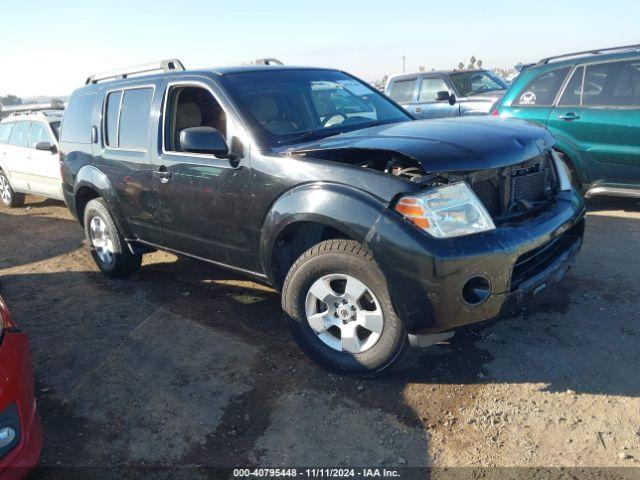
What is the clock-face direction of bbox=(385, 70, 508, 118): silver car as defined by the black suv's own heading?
The silver car is roughly at 8 o'clock from the black suv.

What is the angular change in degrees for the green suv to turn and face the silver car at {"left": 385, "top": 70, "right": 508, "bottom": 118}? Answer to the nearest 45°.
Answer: approximately 135° to its left

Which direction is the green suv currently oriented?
to the viewer's right

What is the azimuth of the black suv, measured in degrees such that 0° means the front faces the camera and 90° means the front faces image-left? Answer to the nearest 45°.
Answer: approximately 315°

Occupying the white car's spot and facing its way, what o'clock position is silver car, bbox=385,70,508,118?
The silver car is roughly at 11 o'clock from the white car.

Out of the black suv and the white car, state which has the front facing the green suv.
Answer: the white car

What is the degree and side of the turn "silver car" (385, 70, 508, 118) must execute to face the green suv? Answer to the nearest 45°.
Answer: approximately 45° to its right

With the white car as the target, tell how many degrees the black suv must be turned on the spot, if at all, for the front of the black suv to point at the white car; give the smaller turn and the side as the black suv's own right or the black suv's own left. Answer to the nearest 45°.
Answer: approximately 180°

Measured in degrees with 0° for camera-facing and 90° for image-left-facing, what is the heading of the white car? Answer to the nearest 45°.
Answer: approximately 315°

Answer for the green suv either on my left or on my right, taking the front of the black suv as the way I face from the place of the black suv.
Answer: on my left

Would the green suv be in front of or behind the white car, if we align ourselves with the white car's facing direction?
in front
